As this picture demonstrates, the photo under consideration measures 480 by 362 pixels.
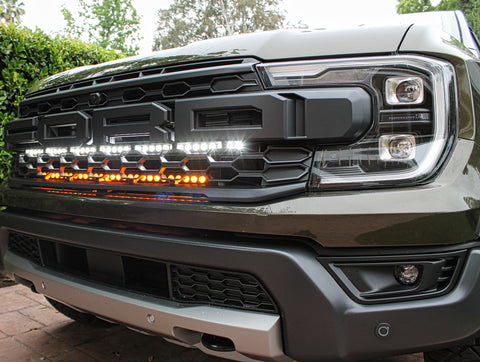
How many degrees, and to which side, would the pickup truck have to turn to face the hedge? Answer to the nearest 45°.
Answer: approximately 90° to its right

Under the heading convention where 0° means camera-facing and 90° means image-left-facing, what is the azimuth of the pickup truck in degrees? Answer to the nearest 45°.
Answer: approximately 45°

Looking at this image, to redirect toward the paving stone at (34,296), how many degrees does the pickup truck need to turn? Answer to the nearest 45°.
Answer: approximately 90° to its right

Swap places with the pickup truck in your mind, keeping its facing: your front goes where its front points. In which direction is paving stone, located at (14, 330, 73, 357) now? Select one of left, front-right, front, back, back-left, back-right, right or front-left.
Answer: front
